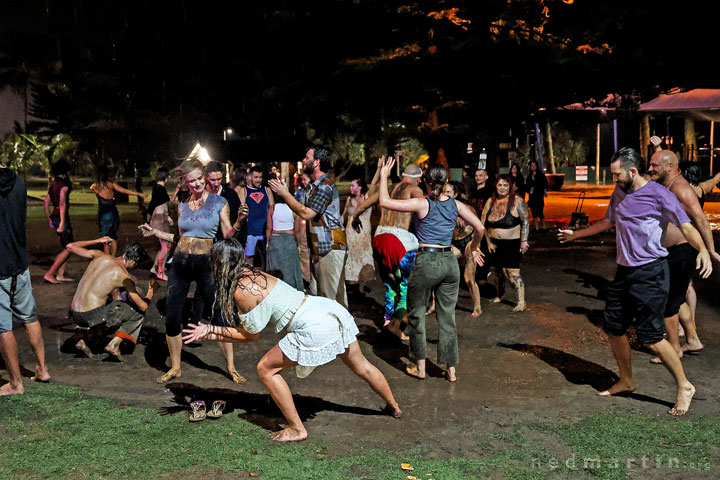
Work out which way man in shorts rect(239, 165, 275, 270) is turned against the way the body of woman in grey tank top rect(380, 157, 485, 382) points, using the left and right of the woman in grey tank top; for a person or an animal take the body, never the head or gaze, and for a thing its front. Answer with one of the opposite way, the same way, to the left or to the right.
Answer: the opposite way

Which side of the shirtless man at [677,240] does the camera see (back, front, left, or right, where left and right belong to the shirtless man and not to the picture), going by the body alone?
left

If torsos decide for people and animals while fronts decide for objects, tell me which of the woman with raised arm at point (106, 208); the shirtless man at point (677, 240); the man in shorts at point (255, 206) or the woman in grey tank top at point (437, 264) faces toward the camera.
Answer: the man in shorts

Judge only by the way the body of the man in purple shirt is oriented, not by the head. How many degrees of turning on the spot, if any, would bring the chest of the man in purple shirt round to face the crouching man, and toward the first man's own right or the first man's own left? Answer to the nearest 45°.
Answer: approximately 45° to the first man's own right

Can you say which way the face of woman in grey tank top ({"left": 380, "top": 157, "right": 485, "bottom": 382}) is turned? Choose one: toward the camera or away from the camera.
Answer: away from the camera

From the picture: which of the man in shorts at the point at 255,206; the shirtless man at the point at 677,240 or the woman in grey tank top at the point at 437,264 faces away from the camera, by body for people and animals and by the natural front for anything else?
the woman in grey tank top

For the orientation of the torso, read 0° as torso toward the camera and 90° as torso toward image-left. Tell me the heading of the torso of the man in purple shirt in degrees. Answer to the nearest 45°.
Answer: approximately 45°

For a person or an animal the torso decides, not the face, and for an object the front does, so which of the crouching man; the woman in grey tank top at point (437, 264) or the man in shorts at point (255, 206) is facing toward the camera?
the man in shorts

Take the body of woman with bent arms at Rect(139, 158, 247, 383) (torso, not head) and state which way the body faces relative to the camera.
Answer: toward the camera

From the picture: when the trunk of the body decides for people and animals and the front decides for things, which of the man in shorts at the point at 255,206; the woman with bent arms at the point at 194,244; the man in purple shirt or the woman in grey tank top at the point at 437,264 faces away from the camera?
the woman in grey tank top

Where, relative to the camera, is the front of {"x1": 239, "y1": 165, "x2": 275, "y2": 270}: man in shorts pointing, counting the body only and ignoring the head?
toward the camera

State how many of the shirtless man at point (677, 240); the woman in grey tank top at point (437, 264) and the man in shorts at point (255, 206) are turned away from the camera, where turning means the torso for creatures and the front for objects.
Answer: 1

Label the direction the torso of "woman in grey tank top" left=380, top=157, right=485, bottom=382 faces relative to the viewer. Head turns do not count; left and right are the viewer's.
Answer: facing away from the viewer

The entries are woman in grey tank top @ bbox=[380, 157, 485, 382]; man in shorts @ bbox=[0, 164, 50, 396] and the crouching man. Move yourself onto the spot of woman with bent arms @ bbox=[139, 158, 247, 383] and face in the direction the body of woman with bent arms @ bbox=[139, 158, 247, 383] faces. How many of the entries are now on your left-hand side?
1

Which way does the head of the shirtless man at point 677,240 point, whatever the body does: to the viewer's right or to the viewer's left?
to the viewer's left

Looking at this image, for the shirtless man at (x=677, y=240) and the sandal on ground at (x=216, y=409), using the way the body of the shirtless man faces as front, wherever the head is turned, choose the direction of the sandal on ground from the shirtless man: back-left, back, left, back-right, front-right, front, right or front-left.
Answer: front-left
